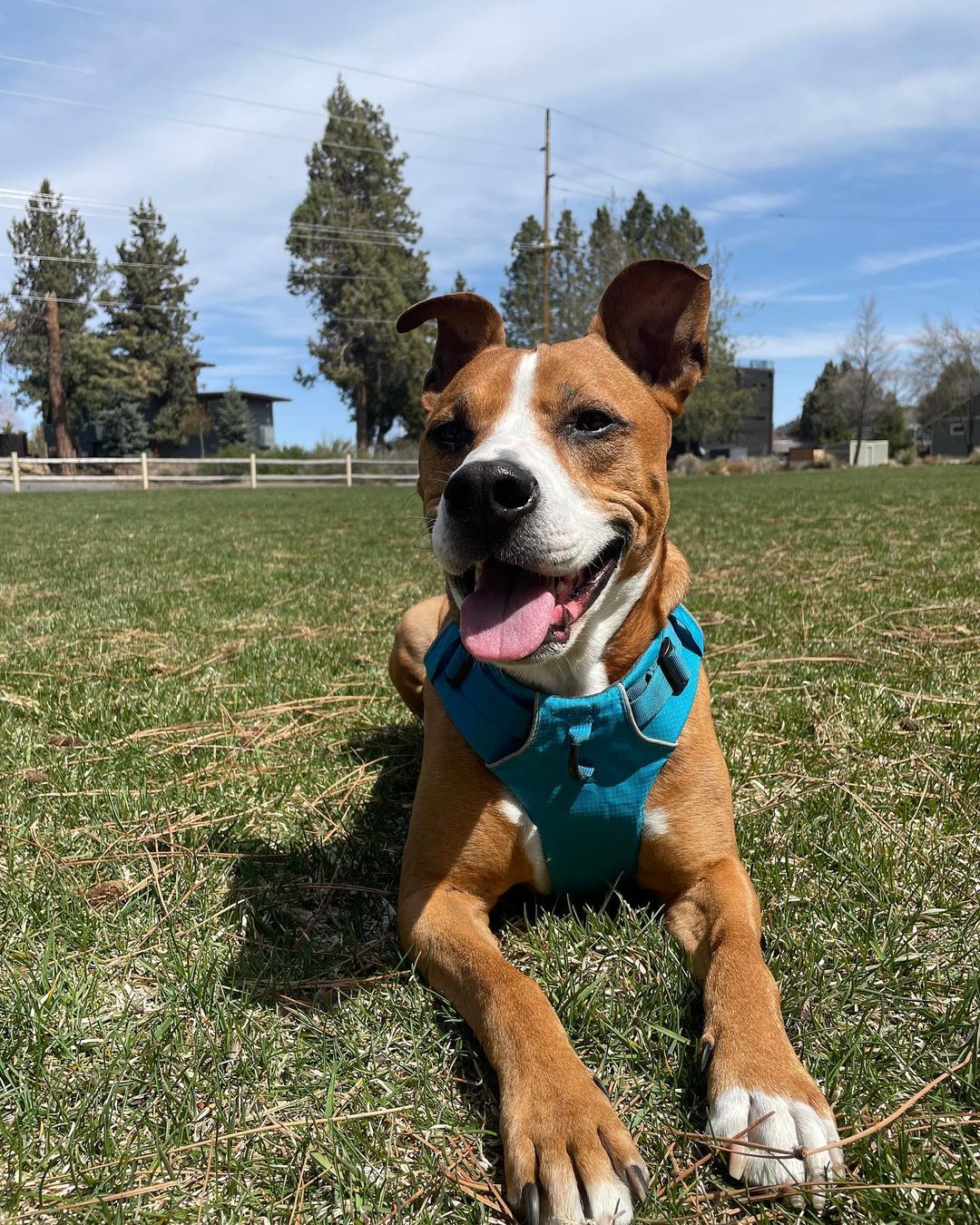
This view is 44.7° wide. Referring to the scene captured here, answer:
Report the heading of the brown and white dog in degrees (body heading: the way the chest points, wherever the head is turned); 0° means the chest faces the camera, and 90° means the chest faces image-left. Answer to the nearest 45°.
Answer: approximately 0°

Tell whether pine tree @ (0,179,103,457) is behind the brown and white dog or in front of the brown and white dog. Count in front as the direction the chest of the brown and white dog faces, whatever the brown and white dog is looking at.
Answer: behind

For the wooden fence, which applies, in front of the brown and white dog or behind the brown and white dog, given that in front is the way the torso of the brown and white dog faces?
behind
